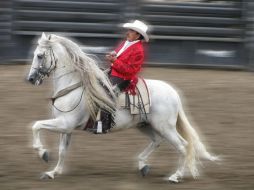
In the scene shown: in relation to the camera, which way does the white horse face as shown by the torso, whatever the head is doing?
to the viewer's left
